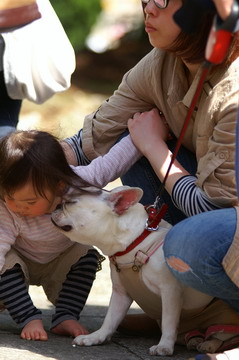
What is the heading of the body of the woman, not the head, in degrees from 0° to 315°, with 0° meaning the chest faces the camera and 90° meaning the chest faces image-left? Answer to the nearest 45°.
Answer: approximately 45°

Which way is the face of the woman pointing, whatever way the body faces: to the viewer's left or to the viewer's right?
to the viewer's left

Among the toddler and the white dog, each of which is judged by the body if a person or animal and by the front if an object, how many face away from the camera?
0

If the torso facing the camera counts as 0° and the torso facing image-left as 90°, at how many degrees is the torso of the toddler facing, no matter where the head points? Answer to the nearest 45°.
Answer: approximately 0°

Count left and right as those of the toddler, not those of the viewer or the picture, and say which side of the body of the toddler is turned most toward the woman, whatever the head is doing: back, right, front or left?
left
